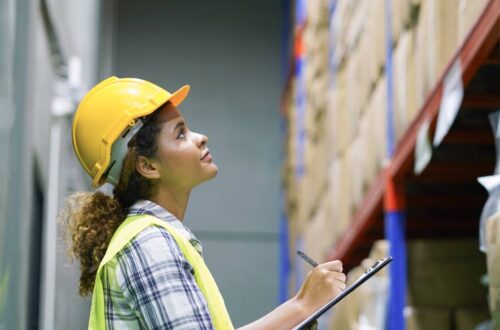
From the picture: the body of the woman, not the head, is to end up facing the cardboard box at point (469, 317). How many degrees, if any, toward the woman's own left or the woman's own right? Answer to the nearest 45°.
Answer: approximately 45° to the woman's own left

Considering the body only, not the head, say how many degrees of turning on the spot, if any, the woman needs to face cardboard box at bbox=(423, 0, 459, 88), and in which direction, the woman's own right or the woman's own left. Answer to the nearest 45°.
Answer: approximately 45° to the woman's own left

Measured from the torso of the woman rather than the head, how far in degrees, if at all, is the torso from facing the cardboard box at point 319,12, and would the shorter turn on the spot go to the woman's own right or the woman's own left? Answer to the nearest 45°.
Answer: approximately 90° to the woman's own left

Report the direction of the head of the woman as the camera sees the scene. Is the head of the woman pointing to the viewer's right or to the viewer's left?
to the viewer's right

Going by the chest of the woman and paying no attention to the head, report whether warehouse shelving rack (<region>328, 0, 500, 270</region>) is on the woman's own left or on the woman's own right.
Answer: on the woman's own left

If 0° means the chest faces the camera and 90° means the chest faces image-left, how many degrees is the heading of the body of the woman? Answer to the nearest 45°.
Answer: approximately 270°

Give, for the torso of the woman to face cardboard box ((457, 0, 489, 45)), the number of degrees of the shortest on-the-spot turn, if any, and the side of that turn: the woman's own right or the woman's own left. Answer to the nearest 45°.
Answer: approximately 45° to the woman's own left

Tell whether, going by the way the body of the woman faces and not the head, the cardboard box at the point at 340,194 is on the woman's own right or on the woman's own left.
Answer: on the woman's own left
